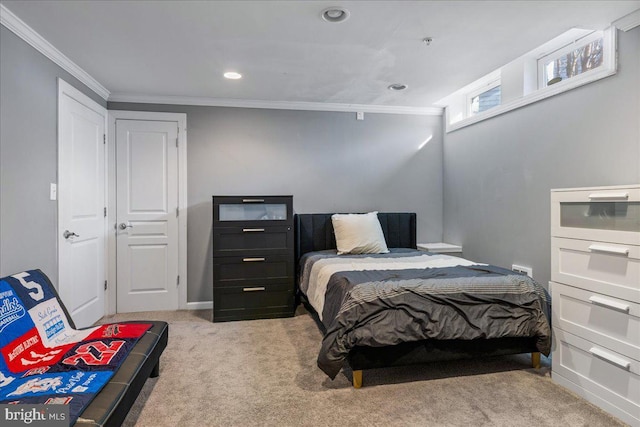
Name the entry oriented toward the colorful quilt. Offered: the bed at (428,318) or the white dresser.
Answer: the white dresser

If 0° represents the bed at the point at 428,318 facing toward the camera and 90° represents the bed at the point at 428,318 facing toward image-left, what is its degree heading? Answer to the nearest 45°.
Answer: approximately 315°

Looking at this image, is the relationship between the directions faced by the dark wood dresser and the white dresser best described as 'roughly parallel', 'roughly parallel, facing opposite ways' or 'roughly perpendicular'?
roughly perpendicular

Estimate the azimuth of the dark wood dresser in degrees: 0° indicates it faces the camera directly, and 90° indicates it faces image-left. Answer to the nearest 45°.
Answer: approximately 0°

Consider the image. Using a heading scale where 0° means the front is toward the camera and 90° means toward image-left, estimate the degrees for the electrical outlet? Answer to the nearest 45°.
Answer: approximately 45°

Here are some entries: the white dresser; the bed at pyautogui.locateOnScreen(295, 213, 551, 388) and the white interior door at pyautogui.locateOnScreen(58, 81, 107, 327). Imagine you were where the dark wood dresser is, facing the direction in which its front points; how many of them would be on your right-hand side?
1

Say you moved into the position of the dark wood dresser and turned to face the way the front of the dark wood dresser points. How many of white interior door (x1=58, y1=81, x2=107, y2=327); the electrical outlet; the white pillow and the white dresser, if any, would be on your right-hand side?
1

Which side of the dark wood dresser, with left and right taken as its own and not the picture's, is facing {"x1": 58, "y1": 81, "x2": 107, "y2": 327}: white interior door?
right

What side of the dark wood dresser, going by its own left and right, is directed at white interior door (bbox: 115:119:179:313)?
right

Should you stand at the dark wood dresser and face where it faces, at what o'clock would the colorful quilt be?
The colorful quilt is roughly at 1 o'clock from the dark wood dresser.

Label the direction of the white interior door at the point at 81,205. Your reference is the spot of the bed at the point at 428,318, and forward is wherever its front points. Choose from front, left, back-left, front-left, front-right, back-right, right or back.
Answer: back-right

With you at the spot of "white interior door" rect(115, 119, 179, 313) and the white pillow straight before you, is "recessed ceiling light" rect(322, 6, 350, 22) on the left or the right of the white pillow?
right

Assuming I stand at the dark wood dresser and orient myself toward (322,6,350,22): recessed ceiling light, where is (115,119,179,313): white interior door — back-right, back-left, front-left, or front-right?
back-right

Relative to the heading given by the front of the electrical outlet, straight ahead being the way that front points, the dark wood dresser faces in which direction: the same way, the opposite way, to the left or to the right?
to the left

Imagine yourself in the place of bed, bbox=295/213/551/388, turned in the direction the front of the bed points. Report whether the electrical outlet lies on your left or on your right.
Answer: on your left
